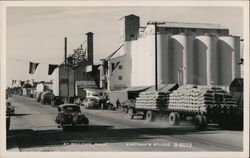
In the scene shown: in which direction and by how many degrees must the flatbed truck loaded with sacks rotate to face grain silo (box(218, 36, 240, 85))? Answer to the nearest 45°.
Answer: approximately 45° to its right

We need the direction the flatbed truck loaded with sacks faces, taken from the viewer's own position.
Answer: facing away from the viewer and to the left of the viewer

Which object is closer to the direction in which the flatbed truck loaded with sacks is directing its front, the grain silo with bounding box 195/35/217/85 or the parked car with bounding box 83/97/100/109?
the parked car

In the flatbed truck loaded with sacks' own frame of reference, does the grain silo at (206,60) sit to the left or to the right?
on its right

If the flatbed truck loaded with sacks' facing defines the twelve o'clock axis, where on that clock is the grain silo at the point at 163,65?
The grain silo is roughly at 1 o'clock from the flatbed truck loaded with sacks.
